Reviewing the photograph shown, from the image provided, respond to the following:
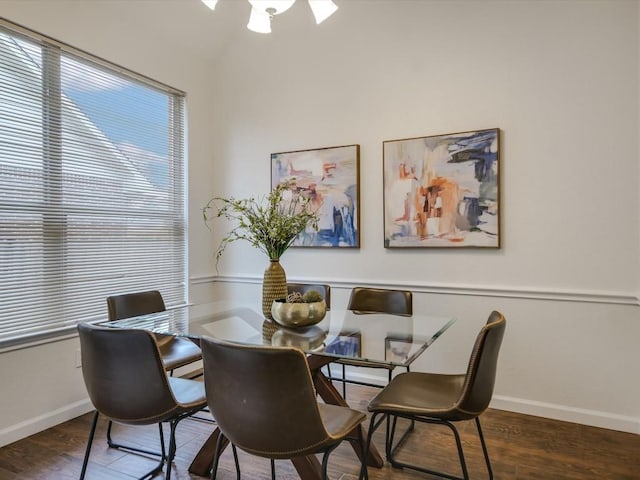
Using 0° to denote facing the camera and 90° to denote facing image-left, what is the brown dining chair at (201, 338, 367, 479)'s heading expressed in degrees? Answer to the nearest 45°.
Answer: approximately 225°

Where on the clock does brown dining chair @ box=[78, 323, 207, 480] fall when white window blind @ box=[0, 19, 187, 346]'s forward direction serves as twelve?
The brown dining chair is roughly at 1 o'clock from the white window blind.

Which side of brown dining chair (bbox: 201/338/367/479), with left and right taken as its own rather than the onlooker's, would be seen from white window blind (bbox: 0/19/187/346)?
left

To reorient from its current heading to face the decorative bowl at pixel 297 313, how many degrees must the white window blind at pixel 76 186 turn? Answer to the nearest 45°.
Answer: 0° — it already faces it

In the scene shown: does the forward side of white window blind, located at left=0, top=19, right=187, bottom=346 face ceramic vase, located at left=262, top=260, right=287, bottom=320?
yes

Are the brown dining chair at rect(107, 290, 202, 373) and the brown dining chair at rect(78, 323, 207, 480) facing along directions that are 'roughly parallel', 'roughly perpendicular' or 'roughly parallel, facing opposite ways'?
roughly perpendicular

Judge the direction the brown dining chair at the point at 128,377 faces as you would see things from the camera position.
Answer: facing away from the viewer and to the right of the viewer

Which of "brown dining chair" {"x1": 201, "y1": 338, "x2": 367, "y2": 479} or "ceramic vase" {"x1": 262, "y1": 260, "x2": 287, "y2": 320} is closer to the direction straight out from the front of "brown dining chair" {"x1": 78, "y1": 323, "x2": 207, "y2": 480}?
the ceramic vase
